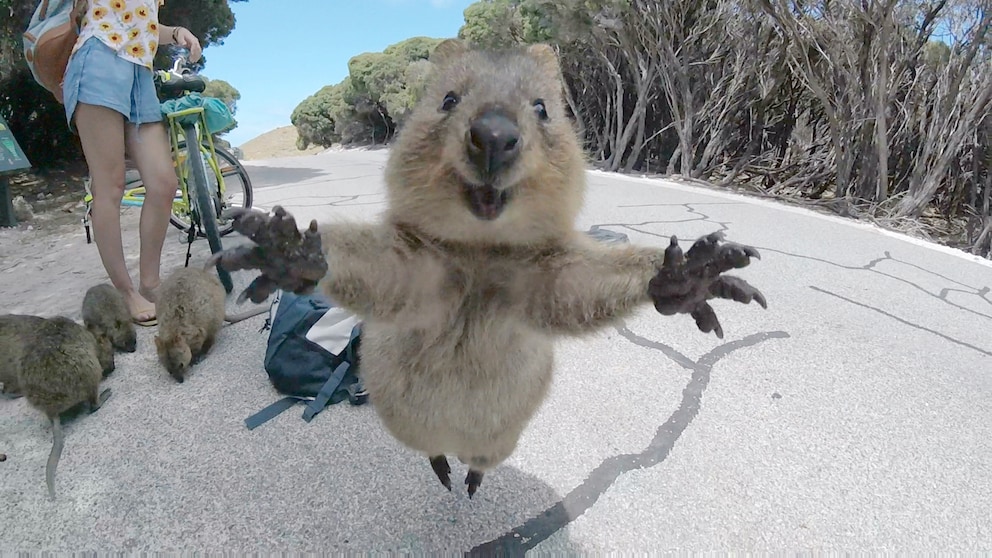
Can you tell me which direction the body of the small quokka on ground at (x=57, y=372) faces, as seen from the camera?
away from the camera

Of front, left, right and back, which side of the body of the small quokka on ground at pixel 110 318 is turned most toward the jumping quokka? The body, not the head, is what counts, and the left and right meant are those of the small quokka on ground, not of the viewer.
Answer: front

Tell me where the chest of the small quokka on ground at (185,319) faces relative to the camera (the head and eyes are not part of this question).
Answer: toward the camera

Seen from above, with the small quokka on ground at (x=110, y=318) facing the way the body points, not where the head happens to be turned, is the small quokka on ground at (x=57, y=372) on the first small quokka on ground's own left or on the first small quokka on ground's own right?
on the first small quokka on ground's own right

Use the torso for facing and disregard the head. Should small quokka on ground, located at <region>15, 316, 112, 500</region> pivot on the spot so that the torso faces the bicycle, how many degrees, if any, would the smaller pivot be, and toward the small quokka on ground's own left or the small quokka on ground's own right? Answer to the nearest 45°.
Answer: approximately 45° to the small quokka on ground's own right

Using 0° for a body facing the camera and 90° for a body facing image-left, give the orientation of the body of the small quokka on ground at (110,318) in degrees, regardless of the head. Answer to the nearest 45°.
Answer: approximately 315°

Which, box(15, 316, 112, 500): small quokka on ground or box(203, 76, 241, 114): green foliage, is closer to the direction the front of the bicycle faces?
the green foliage

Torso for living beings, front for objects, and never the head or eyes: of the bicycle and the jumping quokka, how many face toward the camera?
1

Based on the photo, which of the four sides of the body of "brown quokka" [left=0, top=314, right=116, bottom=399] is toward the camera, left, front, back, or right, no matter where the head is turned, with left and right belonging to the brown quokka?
right
